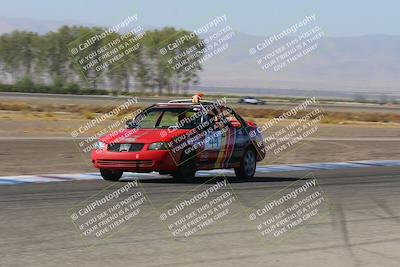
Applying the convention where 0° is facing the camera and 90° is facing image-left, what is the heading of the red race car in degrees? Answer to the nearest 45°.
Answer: approximately 45°
